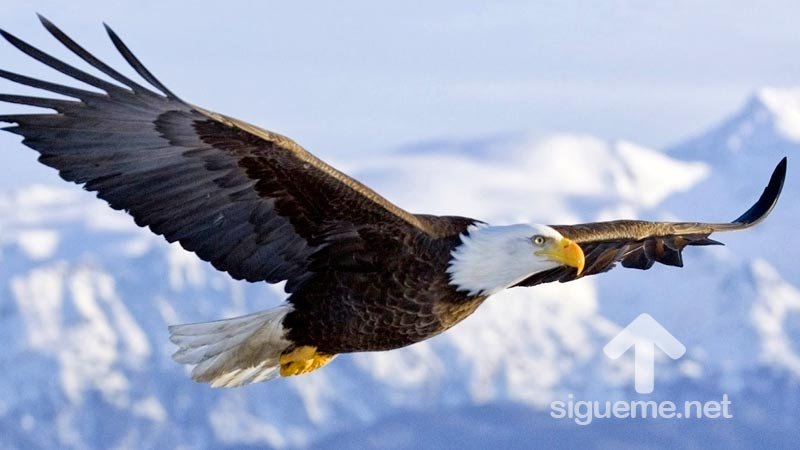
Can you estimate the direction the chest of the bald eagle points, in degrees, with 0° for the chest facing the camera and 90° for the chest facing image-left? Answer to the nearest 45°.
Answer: approximately 315°
